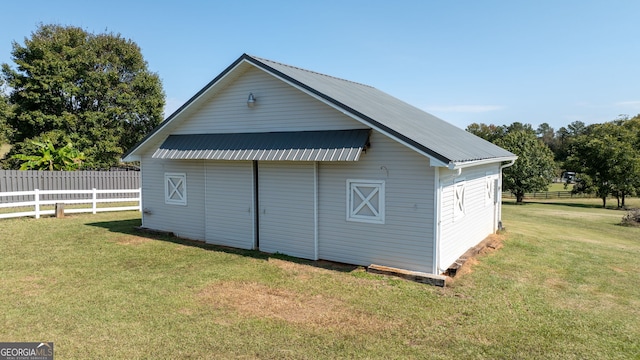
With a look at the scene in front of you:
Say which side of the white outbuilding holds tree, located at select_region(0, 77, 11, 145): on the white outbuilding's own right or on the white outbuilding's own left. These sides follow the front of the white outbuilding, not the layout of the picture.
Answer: on the white outbuilding's own right

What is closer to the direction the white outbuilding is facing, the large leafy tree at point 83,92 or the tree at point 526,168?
the large leafy tree

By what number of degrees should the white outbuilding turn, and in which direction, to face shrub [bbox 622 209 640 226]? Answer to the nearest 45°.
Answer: approximately 180°

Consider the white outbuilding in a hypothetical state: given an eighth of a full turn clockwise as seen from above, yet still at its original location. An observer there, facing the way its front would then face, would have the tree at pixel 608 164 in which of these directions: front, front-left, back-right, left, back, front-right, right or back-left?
back-right

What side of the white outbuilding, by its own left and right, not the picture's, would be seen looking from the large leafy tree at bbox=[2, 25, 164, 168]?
right

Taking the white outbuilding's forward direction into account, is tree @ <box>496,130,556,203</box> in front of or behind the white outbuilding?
behind

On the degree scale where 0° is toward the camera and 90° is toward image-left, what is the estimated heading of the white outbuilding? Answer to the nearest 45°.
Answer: approximately 45°
